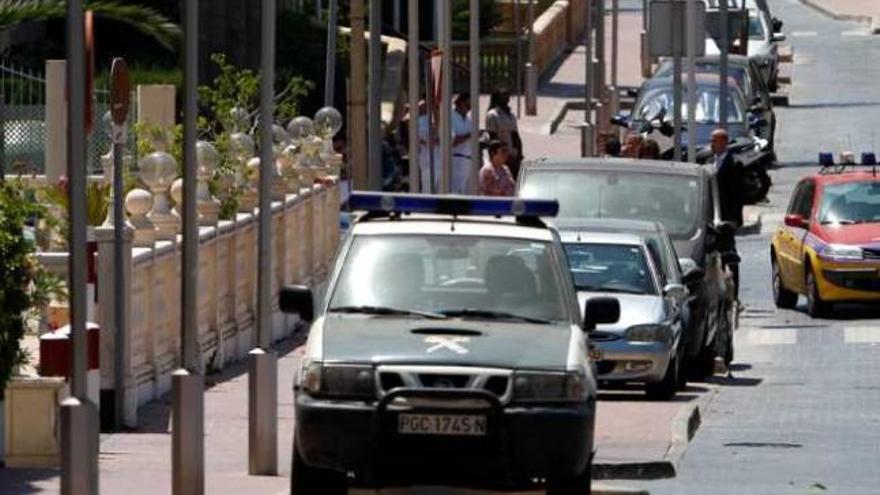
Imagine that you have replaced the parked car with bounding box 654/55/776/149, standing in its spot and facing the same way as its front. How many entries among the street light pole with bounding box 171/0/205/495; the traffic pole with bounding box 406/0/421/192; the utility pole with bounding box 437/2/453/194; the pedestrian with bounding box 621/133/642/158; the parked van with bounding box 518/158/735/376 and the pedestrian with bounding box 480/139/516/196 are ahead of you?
6

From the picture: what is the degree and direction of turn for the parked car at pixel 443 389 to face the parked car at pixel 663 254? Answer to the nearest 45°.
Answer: approximately 180°

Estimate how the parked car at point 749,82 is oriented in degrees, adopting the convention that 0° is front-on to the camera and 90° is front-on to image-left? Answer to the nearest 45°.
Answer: approximately 0°

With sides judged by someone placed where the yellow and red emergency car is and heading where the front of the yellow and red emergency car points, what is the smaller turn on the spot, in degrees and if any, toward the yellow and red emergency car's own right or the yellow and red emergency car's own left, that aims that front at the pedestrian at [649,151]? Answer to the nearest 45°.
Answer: approximately 135° to the yellow and red emergency car's own right

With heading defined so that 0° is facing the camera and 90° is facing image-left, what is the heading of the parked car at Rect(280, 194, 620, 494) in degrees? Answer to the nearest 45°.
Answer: approximately 0°

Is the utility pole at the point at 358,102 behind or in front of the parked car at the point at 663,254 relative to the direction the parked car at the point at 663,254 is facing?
behind

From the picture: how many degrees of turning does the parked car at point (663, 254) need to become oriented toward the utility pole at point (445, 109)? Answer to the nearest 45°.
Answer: approximately 135° to its right

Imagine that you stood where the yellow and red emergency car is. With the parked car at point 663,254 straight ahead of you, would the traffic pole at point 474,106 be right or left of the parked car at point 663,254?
right

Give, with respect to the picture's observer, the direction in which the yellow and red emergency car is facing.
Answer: facing the viewer and to the right of the viewer

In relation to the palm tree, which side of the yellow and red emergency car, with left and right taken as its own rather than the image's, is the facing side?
right

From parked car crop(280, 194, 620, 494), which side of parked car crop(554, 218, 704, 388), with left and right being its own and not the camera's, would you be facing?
front

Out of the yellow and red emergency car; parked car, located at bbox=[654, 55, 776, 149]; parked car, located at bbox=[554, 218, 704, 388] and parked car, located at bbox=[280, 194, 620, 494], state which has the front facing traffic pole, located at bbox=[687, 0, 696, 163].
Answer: parked car, located at bbox=[654, 55, 776, 149]

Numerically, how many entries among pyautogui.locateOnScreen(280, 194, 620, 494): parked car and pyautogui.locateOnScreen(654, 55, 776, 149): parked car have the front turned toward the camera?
2

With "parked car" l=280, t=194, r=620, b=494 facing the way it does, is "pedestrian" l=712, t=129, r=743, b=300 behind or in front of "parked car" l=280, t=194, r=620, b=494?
behind
